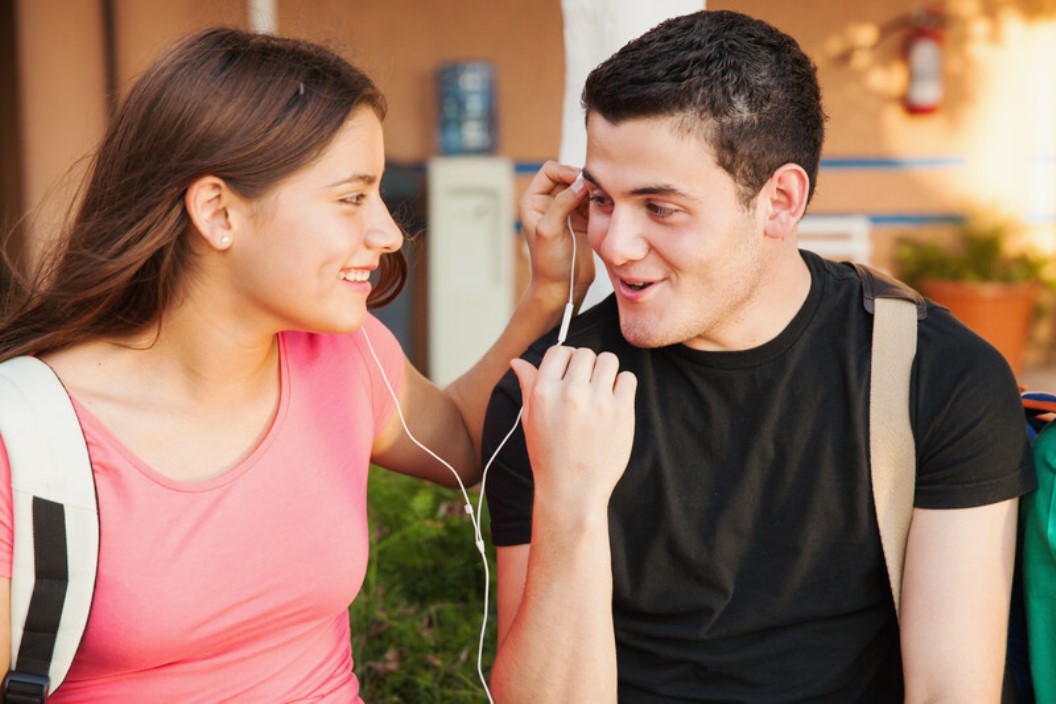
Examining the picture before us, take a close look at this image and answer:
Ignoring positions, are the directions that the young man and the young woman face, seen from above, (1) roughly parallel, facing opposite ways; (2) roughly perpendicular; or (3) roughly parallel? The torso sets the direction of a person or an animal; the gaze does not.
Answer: roughly perpendicular

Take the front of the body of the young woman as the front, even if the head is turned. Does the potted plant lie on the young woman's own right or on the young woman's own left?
on the young woman's own left

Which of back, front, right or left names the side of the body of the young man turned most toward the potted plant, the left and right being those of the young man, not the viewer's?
back

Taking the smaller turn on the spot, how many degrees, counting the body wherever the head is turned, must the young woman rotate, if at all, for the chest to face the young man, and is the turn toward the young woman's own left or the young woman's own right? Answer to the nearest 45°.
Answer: approximately 45° to the young woman's own left

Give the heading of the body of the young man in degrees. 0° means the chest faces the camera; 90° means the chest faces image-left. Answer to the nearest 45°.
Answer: approximately 0°

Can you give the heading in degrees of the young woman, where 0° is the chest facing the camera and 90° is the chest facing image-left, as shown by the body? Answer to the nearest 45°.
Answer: approximately 315°

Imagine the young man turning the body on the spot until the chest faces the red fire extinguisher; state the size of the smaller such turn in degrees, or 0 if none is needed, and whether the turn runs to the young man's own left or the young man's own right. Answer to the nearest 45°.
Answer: approximately 180°

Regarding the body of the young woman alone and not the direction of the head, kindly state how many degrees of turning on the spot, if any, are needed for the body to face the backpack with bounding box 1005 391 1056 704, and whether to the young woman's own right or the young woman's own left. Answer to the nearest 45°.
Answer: approximately 45° to the young woman's own left

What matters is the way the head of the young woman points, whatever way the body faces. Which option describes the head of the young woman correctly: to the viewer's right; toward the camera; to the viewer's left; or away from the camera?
to the viewer's right

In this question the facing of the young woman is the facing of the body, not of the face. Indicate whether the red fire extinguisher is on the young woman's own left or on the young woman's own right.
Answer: on the young woman's own left

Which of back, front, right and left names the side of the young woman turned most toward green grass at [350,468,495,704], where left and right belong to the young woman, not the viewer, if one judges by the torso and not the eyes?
left

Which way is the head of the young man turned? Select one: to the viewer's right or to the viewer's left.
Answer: to the viewer's left
